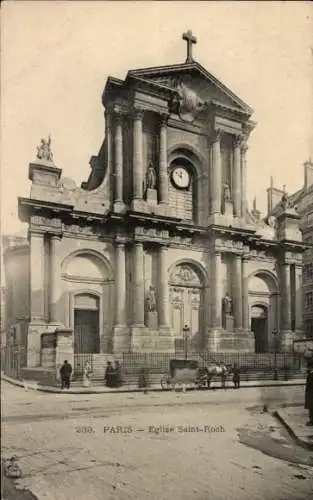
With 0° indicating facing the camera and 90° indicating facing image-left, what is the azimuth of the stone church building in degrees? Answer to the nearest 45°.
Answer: approximately 315°

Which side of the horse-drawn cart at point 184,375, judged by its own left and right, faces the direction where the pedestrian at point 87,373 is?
back

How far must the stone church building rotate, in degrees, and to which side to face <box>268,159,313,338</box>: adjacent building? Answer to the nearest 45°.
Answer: approximately 90° to its left

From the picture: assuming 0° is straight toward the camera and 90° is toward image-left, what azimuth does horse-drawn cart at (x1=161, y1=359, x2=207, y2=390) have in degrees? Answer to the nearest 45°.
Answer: approximately 270°

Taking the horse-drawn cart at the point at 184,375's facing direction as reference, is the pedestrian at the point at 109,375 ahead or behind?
behind

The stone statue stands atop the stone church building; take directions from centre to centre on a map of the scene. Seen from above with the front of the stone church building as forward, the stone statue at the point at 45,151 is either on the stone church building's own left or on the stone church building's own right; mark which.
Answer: on the stone church building's own right
